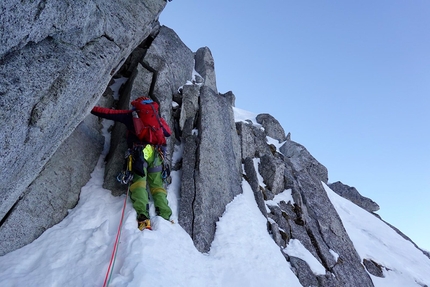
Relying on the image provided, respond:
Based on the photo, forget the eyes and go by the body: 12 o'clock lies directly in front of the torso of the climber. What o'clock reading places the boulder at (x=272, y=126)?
The boulder is roughly at 1 o'clock from the climber.

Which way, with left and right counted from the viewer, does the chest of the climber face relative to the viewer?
facing away from the viewer

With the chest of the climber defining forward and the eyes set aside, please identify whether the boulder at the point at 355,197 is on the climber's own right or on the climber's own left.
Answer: on the climber's own right
